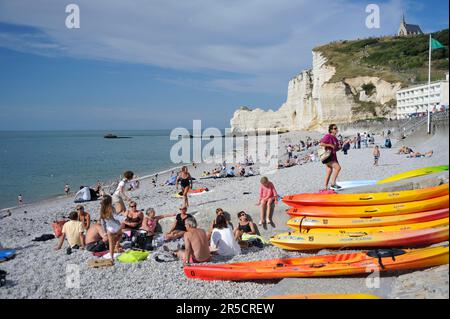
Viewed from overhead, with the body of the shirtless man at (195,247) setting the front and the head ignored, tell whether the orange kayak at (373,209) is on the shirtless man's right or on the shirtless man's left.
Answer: on the shirtless man's right

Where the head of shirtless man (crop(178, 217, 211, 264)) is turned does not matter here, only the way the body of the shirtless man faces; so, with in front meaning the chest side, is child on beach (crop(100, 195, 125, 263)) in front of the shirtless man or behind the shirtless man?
in front

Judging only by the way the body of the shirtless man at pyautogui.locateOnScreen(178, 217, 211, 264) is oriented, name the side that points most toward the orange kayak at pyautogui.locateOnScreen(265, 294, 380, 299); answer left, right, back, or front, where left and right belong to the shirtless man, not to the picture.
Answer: back

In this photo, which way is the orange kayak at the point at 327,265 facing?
to the viewer's left

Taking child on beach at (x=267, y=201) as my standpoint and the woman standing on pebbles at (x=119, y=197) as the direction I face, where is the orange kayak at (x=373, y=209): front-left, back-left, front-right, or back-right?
back-right

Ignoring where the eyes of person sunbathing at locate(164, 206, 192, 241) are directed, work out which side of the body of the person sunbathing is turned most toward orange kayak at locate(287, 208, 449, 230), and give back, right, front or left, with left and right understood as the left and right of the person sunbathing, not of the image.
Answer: left
